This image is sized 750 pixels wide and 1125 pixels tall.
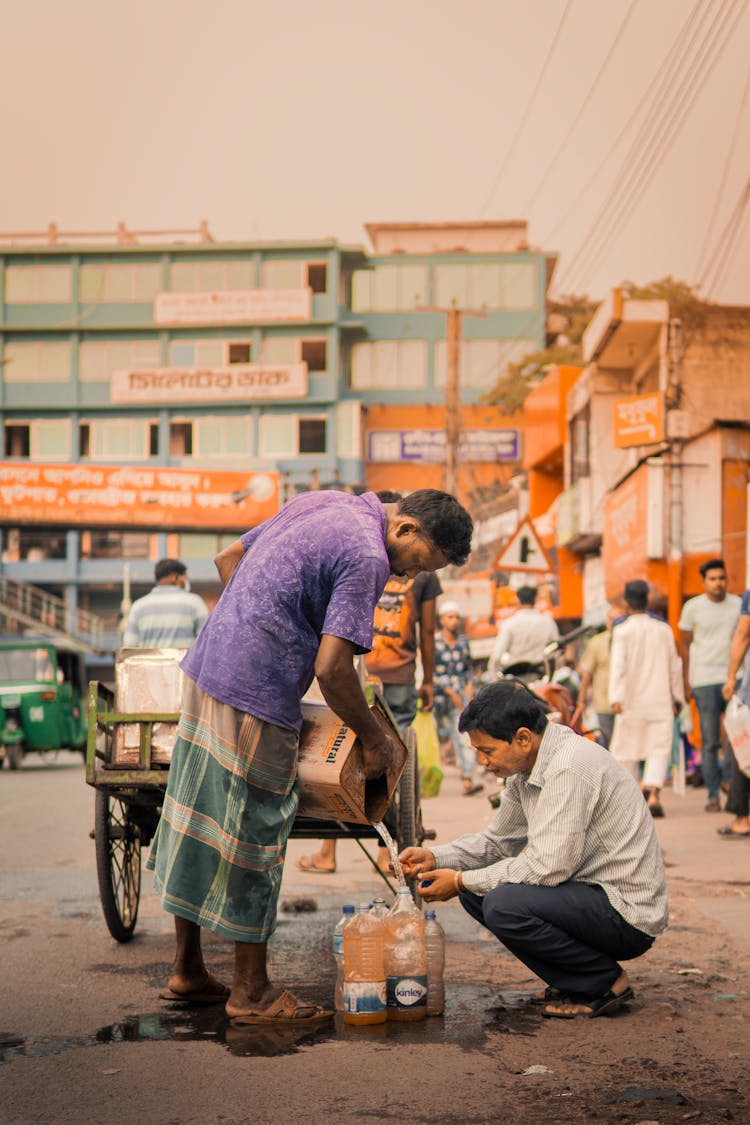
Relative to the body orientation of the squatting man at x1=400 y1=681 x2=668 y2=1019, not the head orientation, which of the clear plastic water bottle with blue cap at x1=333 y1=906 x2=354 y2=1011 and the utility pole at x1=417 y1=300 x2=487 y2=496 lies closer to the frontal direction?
the clear plastic water bottle with blue cap

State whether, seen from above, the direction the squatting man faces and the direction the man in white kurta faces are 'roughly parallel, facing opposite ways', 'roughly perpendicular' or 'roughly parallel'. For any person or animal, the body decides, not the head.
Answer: roughly perpendicular

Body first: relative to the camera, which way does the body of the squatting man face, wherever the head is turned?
to the viewer's left

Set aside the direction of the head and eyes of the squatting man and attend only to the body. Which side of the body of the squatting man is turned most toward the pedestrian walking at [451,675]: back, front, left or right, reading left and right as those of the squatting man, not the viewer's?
right

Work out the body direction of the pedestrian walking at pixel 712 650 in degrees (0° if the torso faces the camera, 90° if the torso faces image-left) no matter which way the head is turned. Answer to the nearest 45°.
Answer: approximately 0°

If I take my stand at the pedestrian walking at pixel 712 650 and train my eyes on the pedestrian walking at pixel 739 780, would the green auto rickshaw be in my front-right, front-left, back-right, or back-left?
back-right

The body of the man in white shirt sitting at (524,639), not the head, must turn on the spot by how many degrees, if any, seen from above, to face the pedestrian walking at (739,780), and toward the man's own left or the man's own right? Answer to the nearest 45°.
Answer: approximately 135° to the man's own right

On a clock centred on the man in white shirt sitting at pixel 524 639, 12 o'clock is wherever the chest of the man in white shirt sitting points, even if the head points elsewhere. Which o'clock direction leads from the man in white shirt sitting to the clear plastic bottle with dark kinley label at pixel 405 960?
The clear plastic bottle with dark kinley label is roughly at 6 o'clock from the man in white shirt sitting.

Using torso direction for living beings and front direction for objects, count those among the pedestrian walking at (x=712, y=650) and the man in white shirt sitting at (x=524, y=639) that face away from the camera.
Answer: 1
